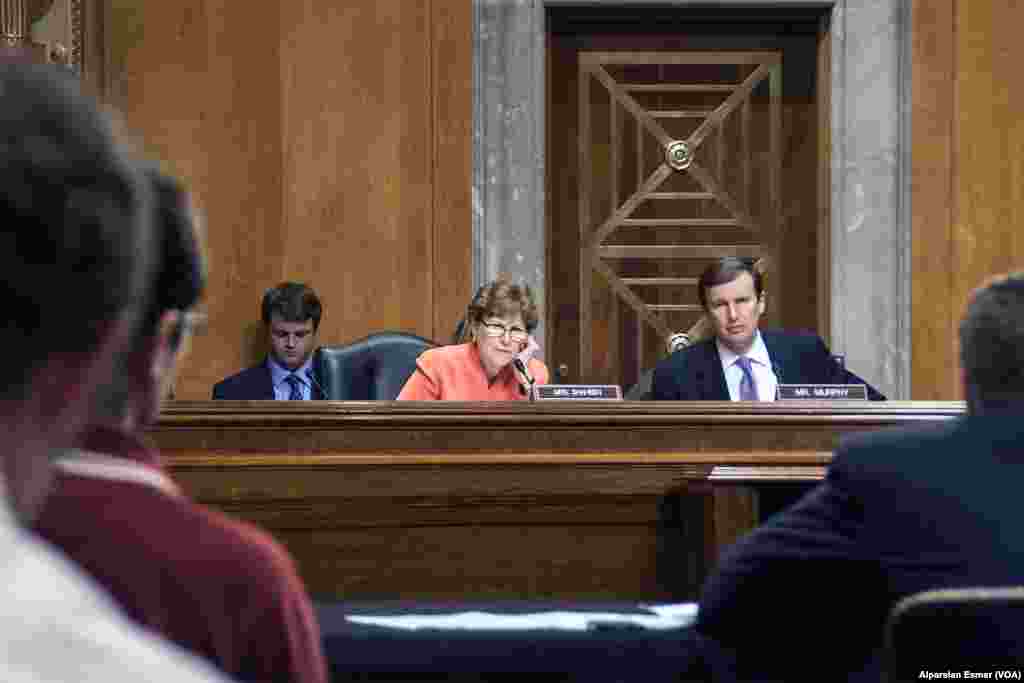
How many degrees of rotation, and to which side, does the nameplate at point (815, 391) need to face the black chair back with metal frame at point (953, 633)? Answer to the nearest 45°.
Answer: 0° — it already faces it

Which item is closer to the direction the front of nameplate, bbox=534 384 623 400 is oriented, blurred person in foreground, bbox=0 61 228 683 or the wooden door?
the blurred person in foreground

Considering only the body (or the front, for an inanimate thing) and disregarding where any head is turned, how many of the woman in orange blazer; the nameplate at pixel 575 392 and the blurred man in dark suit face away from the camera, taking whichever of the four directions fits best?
1

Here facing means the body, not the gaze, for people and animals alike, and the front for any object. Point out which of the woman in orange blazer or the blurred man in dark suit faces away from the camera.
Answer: the blurred man in dark suit

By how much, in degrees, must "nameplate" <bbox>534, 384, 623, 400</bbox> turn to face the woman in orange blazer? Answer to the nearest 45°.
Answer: approximately 135° to its right

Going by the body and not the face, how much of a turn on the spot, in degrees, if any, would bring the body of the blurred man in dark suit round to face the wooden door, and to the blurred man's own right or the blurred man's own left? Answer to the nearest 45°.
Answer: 0° — they already face it

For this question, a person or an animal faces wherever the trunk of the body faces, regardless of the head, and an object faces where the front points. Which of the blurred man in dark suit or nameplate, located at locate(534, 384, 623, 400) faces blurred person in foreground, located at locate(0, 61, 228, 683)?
the nameplate

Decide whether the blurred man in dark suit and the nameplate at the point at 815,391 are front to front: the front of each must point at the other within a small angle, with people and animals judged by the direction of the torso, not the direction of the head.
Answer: yes

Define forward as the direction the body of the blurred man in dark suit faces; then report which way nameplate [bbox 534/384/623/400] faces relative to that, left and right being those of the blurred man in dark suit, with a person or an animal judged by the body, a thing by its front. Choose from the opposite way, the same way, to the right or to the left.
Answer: the opposite way

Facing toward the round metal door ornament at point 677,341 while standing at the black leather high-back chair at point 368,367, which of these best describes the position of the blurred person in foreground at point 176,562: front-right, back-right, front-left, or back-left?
back-right

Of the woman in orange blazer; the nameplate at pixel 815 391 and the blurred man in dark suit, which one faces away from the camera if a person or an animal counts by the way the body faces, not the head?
the blurred man in dark suit
